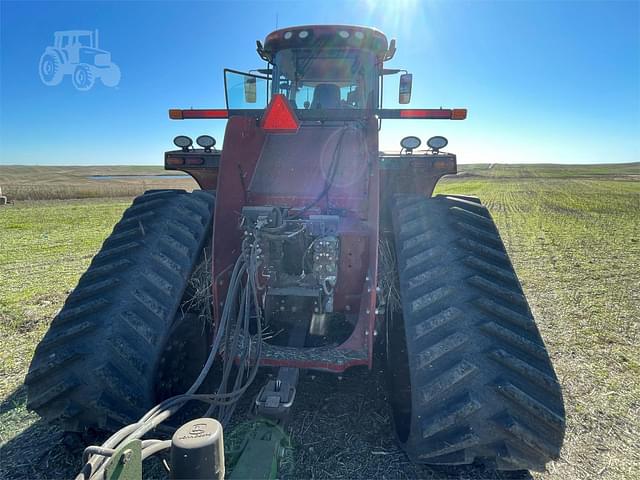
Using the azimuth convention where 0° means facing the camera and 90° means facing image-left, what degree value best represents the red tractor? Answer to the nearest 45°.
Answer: approximately 180°
